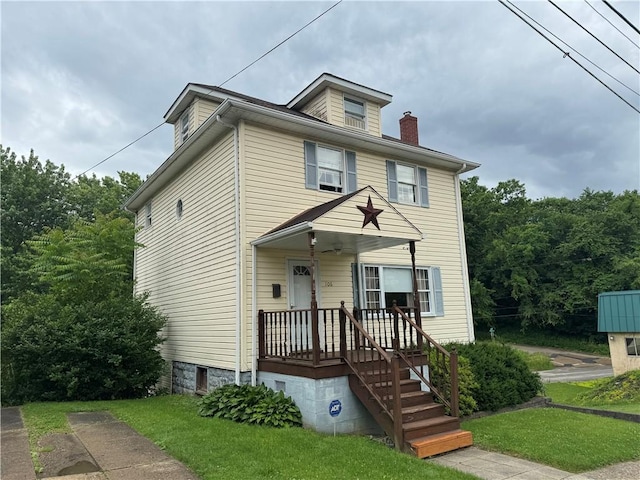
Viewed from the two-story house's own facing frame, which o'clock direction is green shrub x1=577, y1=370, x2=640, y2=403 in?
The green shrub is roughly at 10 o'clock from the two-story house.

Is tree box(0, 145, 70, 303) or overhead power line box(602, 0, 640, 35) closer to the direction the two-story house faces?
the overhead power line

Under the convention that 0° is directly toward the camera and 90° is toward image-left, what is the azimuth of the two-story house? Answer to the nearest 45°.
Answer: approximately 315°

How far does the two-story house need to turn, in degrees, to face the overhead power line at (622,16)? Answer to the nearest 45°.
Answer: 0° — it already faces it

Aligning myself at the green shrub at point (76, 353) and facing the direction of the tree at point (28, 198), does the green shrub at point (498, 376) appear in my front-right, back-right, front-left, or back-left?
back-right

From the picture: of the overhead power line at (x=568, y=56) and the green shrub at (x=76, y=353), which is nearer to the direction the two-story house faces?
the overhead power line
